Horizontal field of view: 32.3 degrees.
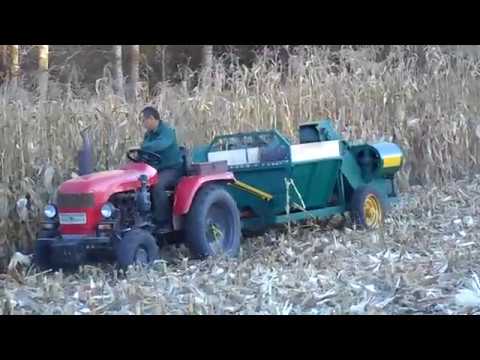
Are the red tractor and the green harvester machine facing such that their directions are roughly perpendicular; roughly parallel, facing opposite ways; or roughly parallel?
roughly parallel

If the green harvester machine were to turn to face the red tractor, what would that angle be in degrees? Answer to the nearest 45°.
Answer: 0° — it already faces it

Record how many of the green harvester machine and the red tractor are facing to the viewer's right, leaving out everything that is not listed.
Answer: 0

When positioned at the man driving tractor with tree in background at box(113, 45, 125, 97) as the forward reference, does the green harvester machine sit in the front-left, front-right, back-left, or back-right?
front-right

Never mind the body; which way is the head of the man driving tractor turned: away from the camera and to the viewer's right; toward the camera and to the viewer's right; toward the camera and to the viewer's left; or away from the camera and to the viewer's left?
toward the camera and to the viewer's left

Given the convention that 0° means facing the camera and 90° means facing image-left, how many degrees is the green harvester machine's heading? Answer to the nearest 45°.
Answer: approximately 45°

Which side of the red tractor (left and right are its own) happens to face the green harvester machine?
back

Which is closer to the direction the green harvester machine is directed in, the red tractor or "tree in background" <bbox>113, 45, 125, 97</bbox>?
the red tractor

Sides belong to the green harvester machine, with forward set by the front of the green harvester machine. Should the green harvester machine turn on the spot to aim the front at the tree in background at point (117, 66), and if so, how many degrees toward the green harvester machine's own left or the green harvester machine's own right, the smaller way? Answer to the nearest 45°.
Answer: approximately 90° to the green harvester machine's own right

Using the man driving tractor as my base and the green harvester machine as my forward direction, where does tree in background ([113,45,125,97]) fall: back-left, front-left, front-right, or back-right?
front-left

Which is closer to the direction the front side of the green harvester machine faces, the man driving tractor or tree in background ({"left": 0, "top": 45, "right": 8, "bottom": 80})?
the man driving tractor

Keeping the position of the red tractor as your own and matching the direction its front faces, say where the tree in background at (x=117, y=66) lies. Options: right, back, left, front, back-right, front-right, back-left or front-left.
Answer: back-right

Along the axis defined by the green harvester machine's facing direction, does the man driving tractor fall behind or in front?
in front

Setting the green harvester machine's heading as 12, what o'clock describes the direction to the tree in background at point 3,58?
The tree in background is roughly at 3 o'clock from the green harvester machine.
